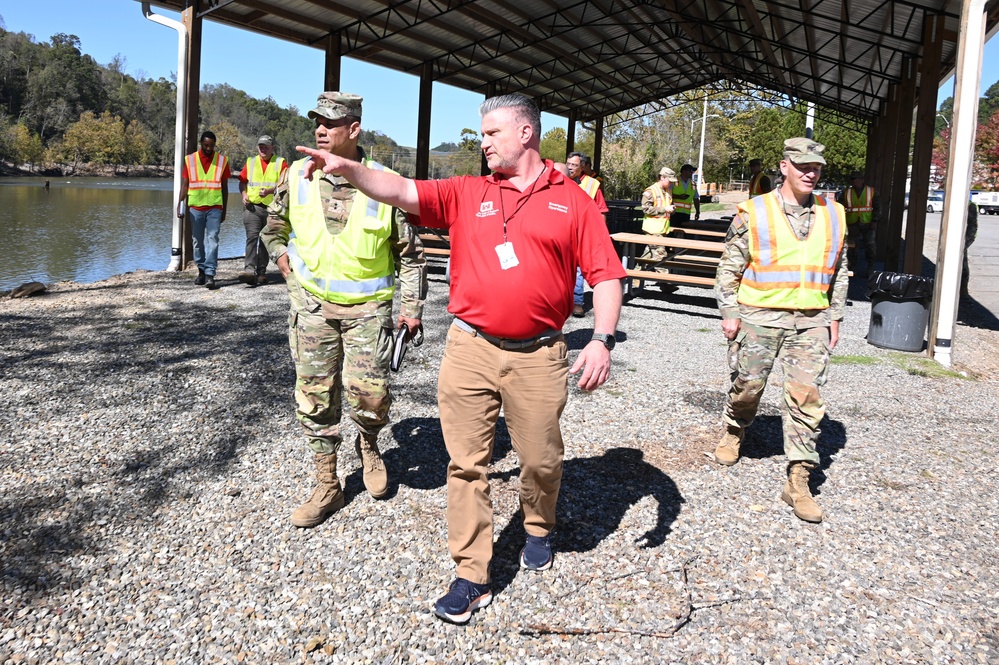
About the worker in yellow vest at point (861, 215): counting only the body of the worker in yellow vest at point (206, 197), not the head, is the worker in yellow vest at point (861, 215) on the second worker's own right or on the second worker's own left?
on the second worker's own left

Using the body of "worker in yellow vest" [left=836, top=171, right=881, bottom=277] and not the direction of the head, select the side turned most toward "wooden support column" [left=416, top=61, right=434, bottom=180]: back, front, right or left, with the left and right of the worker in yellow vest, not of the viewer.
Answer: right

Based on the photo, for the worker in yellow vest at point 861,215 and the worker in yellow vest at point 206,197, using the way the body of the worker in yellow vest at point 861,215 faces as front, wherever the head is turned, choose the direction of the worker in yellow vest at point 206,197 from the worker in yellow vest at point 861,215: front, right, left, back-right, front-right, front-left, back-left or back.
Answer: front-right

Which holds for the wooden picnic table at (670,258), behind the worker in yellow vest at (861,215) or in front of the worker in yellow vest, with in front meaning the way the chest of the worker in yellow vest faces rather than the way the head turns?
in front

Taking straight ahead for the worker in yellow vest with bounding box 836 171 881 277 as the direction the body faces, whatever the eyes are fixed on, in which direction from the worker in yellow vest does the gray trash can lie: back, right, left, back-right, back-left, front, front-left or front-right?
front

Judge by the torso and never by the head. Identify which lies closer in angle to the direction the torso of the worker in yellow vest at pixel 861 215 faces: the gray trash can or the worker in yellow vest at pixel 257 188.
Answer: the gray trash can

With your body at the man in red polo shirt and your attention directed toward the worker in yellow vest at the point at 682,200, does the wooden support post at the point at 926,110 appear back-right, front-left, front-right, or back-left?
front-right

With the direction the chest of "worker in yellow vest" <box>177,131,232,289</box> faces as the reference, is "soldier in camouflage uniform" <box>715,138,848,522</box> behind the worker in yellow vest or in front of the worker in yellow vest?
in front

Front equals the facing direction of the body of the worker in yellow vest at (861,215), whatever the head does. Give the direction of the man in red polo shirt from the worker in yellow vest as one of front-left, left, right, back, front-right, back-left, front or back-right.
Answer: front

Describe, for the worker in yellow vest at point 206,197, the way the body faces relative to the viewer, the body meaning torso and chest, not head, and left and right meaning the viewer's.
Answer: facing the viewer

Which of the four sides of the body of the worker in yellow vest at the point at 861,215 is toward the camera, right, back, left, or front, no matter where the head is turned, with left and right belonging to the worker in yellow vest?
front

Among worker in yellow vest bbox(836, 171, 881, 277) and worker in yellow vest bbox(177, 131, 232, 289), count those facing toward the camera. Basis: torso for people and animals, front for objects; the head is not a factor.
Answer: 2

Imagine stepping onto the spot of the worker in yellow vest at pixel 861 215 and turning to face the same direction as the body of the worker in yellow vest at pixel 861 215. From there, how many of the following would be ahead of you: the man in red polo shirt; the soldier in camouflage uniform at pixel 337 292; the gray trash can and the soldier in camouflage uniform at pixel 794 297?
4

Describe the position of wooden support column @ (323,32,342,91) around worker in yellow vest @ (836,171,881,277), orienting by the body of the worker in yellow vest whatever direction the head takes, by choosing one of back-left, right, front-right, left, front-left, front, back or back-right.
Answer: right

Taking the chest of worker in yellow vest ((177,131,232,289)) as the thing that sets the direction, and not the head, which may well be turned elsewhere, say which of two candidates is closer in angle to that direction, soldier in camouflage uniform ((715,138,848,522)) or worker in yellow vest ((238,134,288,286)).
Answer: the soldier in camouflage uniform

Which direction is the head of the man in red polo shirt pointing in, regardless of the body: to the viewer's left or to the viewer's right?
to the viewer's left

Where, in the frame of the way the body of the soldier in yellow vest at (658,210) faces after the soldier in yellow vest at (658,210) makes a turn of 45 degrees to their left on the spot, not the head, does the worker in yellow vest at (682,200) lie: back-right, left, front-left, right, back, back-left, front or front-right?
left

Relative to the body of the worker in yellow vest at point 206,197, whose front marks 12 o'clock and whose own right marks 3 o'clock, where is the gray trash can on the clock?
The gray trash can is roughly at 10 o'clock from the worker in yellow vest.

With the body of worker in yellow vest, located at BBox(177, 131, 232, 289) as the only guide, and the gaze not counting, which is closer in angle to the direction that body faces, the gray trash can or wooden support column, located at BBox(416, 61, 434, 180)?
the gray trash can
